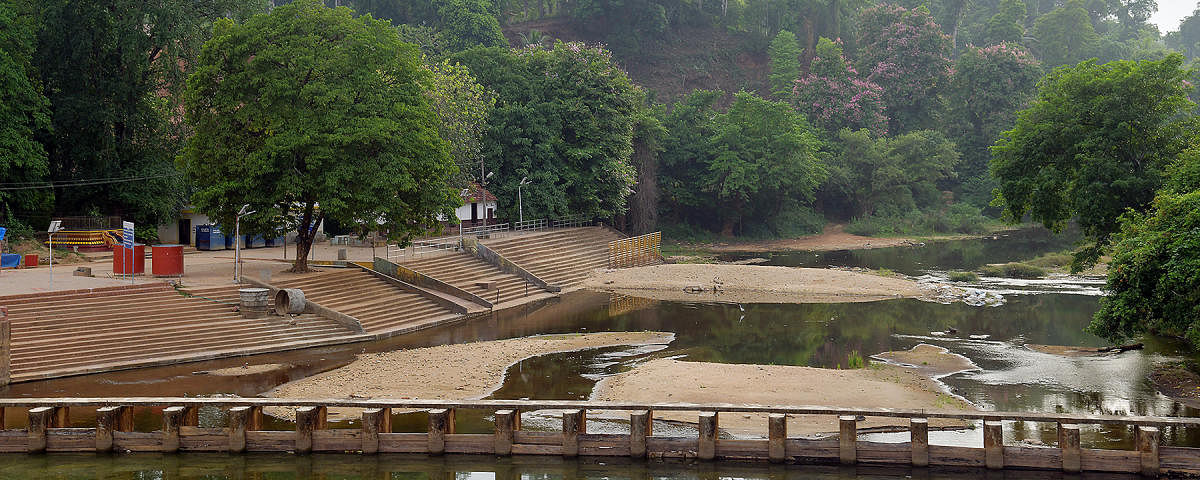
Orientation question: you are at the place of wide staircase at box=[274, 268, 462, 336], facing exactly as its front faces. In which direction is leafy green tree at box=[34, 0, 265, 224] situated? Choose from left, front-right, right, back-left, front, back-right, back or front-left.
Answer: back

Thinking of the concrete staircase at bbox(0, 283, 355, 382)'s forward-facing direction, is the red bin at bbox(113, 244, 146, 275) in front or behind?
behind

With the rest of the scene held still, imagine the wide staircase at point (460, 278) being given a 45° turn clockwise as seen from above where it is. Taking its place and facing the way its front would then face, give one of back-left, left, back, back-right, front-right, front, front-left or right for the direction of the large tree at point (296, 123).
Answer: front-right

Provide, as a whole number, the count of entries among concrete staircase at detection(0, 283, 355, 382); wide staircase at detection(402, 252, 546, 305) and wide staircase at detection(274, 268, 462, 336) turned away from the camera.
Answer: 0

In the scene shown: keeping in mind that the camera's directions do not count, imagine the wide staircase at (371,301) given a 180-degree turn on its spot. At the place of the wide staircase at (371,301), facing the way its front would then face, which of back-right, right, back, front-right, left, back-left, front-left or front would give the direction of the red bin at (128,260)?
front-left

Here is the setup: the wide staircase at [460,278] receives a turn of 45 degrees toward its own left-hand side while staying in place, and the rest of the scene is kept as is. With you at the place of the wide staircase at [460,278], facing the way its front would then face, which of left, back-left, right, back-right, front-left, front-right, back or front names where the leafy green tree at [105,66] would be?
back

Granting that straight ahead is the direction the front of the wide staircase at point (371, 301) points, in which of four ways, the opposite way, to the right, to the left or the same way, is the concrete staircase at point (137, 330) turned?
the same way

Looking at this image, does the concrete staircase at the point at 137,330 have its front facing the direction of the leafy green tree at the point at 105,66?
no

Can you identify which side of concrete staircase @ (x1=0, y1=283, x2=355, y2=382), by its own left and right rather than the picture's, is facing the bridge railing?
front

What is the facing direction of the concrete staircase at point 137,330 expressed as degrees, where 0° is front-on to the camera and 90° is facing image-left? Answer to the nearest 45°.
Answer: approximately 315°

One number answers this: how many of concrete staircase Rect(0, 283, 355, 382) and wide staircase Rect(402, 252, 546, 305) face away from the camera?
0

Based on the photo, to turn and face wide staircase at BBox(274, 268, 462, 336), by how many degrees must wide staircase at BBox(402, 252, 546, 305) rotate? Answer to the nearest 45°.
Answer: approximately 90° to its right

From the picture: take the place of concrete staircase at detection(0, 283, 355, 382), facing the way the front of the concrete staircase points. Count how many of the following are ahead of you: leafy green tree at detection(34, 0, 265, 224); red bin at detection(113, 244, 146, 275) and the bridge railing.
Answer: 1

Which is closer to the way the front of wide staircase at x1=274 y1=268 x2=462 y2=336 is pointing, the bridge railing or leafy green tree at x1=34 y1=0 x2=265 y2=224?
the bridge railing

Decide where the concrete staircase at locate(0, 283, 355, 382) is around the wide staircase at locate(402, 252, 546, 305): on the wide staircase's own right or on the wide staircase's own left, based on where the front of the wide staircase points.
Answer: on the wide staircase's own right

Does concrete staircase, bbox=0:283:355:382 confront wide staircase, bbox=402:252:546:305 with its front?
no

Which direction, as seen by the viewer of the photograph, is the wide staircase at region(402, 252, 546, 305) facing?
facing the viewer and to the right of the viewer

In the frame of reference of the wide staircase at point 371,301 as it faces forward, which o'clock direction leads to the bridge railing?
The bridge railing is roughly at 1 o'clock from the wide staircase.

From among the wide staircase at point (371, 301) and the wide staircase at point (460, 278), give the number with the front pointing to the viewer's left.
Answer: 0
